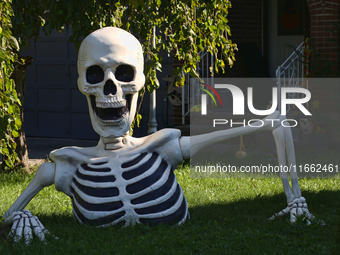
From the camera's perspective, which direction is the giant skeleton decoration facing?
toward the camera
